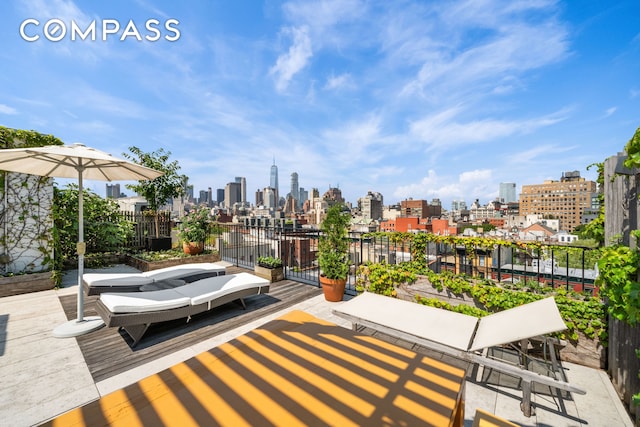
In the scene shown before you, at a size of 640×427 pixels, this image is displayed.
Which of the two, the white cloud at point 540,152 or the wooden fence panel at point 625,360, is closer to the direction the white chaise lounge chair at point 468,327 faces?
the white cloud

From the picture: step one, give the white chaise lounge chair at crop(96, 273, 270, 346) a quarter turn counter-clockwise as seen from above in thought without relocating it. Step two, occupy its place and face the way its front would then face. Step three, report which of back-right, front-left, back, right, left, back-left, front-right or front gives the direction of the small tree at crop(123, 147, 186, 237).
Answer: back-left

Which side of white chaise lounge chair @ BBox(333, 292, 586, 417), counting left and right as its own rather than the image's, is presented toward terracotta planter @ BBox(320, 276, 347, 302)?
front

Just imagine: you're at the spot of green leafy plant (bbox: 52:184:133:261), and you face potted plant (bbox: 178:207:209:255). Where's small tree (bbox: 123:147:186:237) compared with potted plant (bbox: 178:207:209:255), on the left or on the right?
left

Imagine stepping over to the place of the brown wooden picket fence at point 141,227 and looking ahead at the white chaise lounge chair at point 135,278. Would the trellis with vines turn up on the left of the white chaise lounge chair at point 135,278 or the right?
right

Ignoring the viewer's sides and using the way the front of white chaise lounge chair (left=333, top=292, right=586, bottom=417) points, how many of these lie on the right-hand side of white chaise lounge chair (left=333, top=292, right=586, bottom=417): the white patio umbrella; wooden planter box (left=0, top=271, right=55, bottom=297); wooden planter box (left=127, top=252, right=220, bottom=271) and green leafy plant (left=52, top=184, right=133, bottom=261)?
0

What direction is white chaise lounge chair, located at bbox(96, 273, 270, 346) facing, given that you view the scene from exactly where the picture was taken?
facing the viewer and to the left of the viewer

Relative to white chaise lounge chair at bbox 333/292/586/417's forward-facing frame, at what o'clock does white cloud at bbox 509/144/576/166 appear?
The white cloud is roughly at 2 o'clock from the white chaise lounge chair.

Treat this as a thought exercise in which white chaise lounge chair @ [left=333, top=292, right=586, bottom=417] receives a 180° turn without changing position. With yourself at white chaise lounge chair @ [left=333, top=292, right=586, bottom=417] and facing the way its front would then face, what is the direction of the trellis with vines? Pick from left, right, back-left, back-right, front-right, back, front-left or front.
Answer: back-right

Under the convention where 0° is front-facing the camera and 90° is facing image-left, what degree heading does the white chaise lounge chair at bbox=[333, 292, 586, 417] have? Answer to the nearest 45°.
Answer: approximately 135°

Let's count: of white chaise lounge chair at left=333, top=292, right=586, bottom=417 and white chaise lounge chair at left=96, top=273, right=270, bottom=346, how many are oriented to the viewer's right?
0

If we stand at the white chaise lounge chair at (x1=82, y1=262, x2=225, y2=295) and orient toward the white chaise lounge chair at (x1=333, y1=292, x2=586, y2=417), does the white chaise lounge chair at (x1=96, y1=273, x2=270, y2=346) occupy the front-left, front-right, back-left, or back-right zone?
front-right
